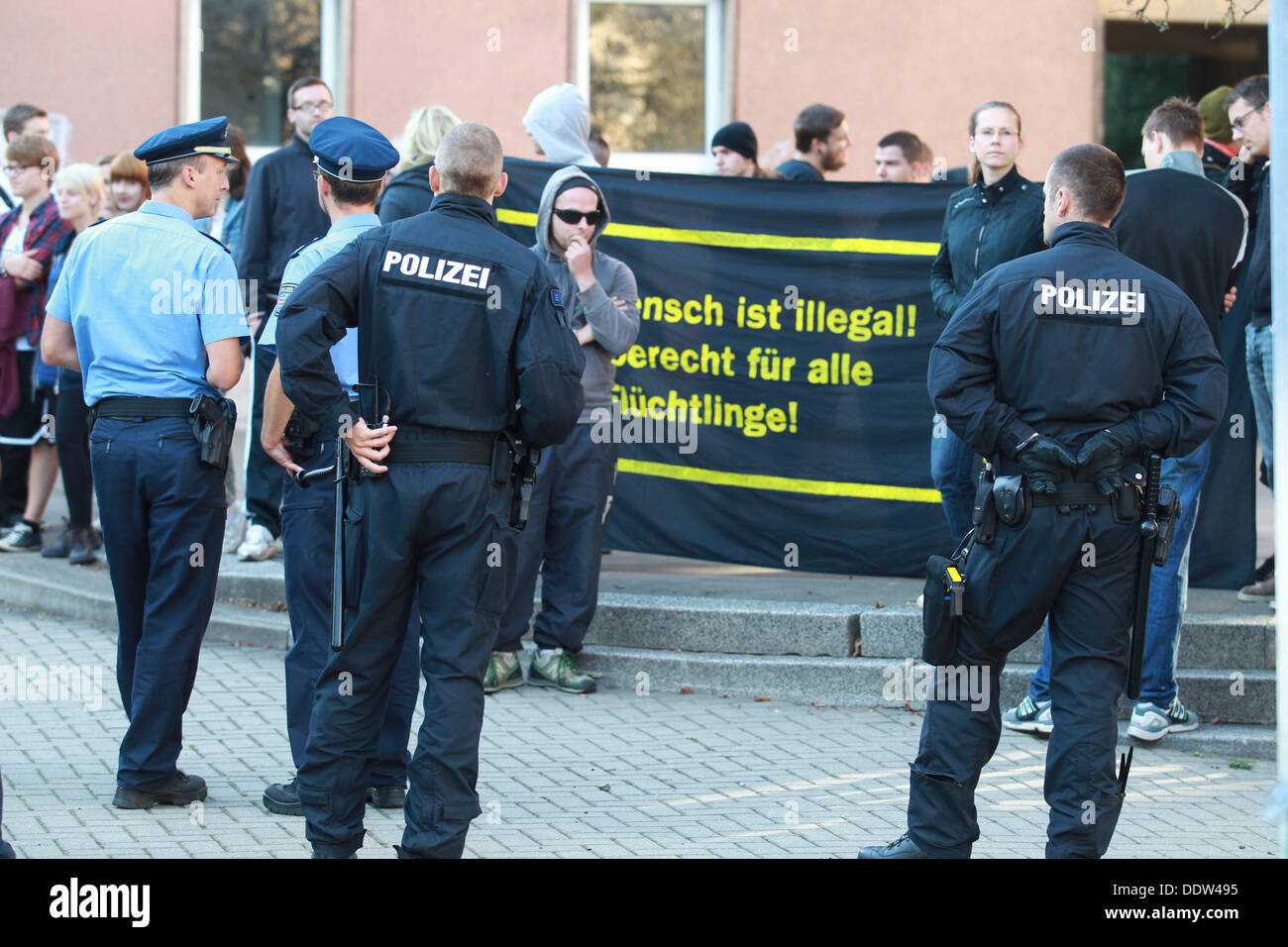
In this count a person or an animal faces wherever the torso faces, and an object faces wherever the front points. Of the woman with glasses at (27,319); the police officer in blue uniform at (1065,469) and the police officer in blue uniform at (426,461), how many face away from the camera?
2

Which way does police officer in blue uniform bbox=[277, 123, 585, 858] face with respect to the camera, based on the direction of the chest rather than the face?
away from the camera

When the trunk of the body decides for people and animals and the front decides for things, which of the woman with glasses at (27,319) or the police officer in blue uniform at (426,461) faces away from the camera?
the police officer in blue uniform

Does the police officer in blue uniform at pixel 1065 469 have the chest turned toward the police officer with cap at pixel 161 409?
no

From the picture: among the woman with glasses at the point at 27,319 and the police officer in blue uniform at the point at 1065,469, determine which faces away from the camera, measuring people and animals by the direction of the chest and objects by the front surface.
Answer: the police officer in blue uniform

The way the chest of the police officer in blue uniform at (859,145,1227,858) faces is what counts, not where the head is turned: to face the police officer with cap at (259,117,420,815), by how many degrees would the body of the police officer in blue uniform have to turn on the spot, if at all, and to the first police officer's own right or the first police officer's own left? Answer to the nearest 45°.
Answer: approximately 90° to the first police officer's own left

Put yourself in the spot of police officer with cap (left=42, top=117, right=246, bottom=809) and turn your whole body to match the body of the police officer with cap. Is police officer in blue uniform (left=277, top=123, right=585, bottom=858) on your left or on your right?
on your right

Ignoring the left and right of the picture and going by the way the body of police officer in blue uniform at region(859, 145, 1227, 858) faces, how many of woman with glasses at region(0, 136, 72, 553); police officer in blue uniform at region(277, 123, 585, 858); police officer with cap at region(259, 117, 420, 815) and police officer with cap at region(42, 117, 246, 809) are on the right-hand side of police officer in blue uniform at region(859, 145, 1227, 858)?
0

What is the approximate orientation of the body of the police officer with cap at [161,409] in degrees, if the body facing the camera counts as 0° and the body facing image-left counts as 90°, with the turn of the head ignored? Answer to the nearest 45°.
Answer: approximately 225°

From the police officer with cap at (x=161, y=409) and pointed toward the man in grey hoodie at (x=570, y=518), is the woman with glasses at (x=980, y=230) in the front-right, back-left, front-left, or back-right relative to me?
front-right

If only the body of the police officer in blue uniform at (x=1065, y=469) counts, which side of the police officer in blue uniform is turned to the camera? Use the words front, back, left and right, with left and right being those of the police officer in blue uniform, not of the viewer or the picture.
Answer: back

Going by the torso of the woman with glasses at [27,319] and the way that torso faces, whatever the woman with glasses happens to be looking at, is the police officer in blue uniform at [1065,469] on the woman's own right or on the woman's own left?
on the woman's own left

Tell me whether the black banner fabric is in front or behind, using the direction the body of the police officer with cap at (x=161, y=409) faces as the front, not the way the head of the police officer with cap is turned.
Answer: in front

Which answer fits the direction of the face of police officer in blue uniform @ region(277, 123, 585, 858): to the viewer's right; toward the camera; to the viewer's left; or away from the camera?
away from the camera

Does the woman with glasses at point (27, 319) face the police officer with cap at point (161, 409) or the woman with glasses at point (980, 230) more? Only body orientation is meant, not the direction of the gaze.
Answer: the police officer with cap

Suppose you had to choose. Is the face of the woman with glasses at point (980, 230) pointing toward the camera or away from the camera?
toward the camera

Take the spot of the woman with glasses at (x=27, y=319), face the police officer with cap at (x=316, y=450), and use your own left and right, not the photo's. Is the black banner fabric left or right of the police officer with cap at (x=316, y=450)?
left

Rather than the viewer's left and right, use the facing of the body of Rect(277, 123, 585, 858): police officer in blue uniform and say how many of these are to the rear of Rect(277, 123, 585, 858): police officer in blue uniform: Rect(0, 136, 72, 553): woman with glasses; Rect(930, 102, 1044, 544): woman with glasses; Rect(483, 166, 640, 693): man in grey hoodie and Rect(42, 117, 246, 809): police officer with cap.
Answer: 0
